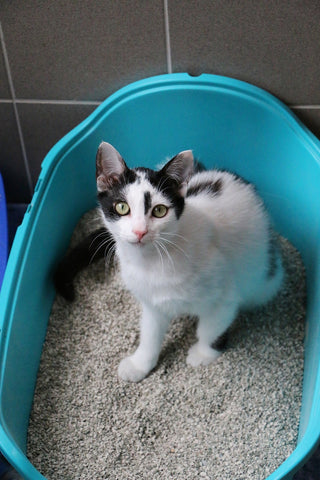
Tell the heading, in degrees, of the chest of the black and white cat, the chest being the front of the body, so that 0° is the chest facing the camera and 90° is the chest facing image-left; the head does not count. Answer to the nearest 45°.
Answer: approximately 45°
